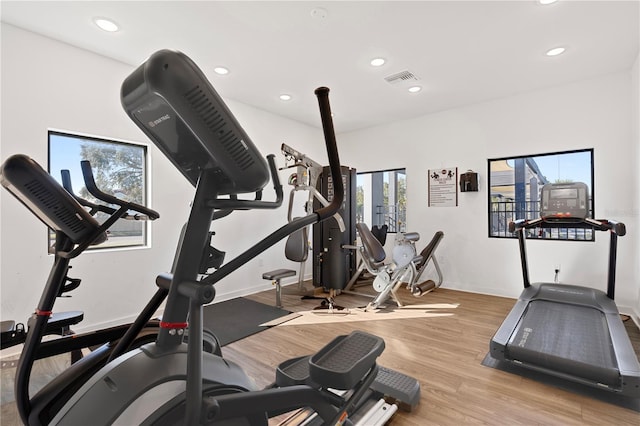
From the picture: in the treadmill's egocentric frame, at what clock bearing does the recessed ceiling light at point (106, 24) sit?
The recessed ceiling light is roughly at 8 o'clock from the treadmill.

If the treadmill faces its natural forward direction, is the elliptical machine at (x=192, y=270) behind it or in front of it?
behind

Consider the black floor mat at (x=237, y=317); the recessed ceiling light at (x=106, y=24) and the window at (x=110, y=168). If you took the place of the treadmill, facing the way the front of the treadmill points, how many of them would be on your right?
0

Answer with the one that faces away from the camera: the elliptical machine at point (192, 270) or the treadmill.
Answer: the treadmill

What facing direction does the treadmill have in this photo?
away from the camera

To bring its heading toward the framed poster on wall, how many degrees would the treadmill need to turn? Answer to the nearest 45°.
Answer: approximately 45° to its left

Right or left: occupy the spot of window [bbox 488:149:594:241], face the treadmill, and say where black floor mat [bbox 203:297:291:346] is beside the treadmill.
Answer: right
